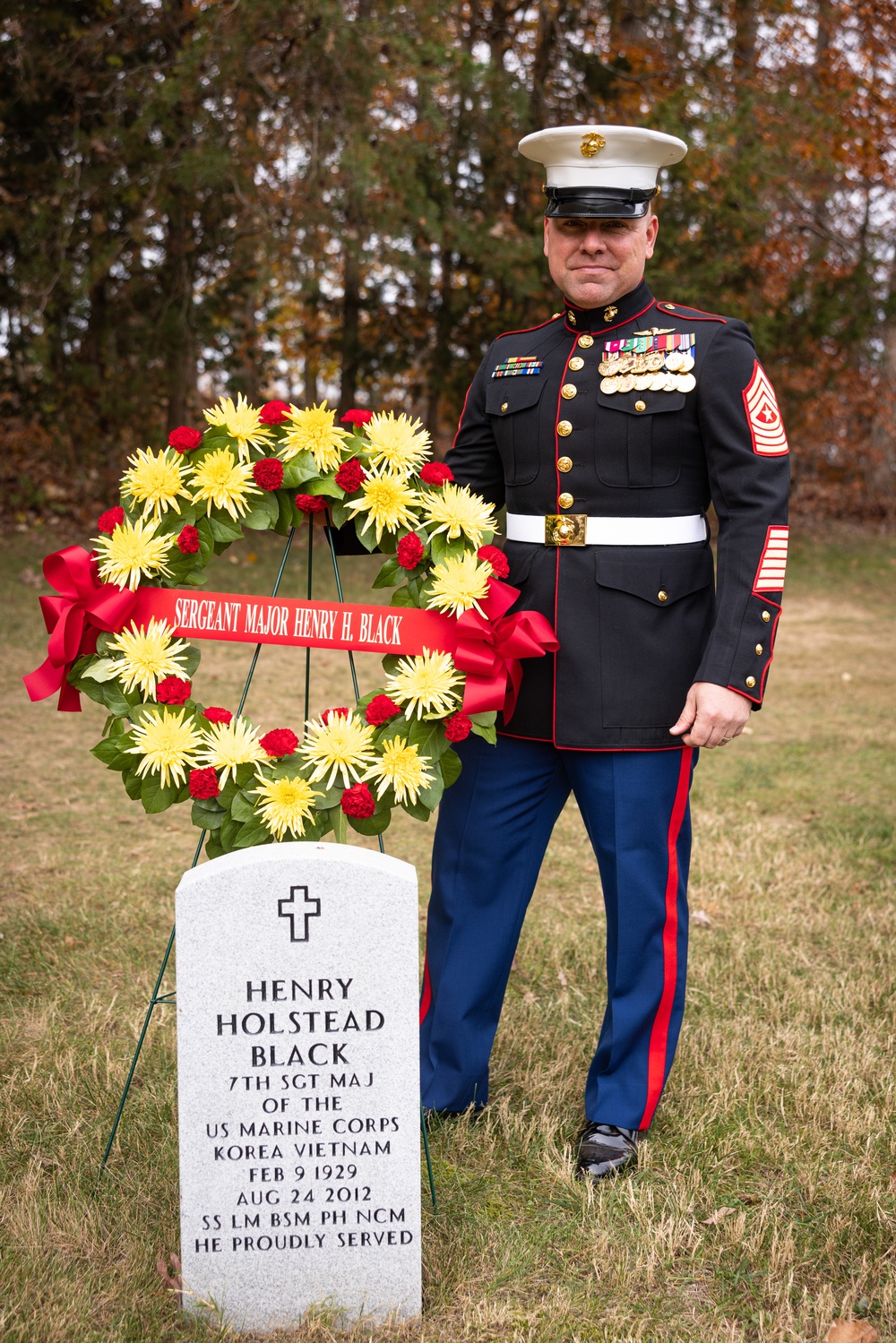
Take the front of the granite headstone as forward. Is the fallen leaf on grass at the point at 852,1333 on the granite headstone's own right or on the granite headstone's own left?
on the granite headstone's own left

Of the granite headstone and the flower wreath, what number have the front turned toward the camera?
2

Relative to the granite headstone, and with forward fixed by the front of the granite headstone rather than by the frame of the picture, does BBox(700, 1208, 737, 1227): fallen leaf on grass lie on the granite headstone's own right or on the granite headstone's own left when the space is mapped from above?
on the granite headstone's own left

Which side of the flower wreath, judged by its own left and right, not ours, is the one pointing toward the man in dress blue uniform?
left

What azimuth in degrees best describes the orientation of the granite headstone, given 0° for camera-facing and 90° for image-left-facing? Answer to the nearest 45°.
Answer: approximately 0°

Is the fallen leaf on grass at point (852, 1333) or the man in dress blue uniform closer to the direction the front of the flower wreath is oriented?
the fallen leaf on grass

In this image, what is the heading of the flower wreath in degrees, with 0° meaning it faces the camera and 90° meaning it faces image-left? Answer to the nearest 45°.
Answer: approximately 0°
